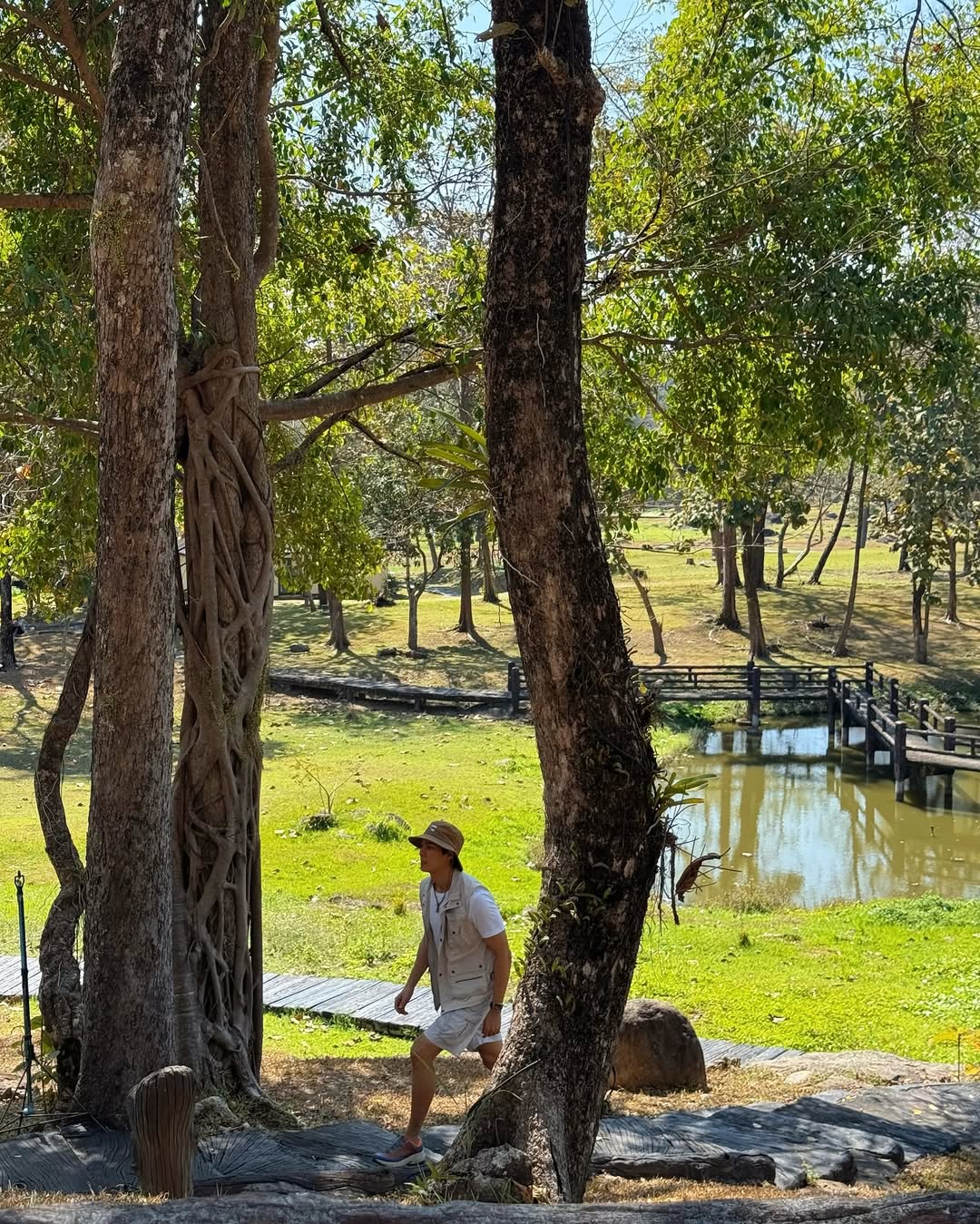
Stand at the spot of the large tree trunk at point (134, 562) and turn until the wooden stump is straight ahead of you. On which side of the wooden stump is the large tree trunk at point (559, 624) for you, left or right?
left

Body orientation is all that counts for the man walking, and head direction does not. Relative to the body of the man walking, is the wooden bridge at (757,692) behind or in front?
behind
